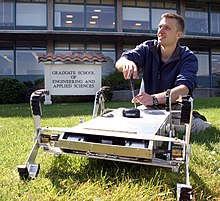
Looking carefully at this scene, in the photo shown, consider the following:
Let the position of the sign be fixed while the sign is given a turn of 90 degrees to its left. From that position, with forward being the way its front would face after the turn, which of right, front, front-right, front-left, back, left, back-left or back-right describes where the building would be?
left

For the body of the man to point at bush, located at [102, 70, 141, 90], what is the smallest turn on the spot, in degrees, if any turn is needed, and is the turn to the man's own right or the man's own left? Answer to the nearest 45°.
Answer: approximately 135° to the man's own right

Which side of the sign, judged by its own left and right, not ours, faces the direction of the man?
front

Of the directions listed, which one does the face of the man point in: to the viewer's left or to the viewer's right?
to the viewer's left

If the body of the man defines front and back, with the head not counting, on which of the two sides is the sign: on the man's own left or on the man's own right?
on the man's own right

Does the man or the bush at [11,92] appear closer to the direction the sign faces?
the man

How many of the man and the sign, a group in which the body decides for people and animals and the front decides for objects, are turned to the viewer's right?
0

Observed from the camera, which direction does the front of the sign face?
facing the viewer
